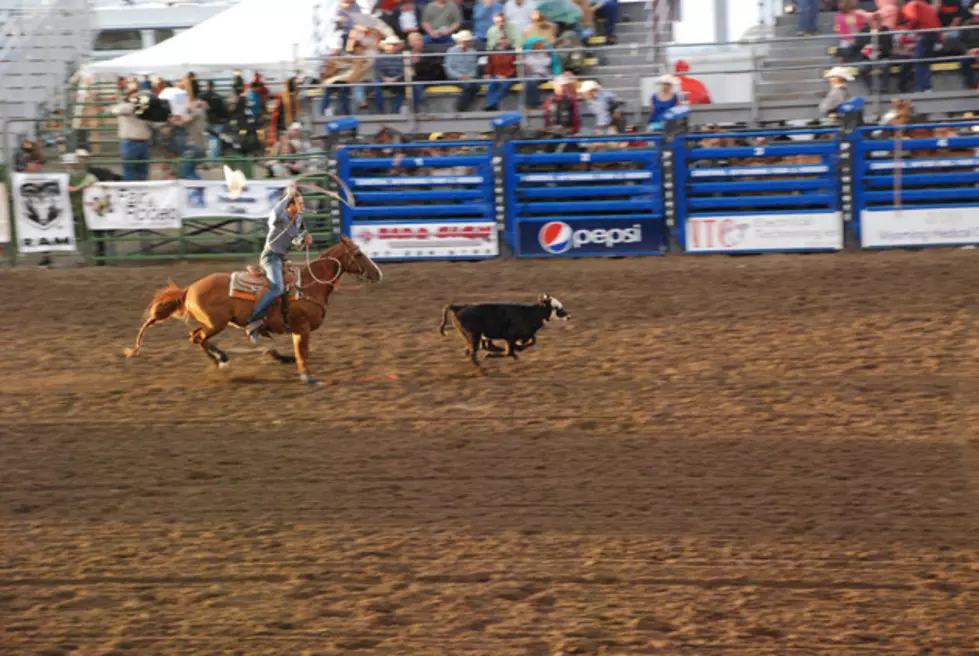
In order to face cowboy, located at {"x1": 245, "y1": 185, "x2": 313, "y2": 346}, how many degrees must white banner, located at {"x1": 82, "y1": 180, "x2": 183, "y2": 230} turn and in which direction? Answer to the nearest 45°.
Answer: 0° — it already faces them

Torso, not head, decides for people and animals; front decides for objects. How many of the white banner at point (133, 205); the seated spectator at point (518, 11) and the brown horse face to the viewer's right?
1

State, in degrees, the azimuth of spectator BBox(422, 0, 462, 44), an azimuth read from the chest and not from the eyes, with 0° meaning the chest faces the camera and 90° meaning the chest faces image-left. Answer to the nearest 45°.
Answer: approximately 0°

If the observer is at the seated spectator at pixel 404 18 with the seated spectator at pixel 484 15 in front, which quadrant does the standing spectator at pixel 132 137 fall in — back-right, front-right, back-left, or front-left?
back-right

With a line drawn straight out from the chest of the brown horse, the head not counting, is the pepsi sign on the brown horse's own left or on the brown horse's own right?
on the brown horse's own left

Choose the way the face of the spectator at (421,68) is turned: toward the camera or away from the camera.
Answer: toward the camera

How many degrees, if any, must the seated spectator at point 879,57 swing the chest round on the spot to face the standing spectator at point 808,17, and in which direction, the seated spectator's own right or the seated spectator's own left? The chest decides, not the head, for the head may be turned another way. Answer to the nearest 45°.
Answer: approximately 135° to the seated spectator's own right

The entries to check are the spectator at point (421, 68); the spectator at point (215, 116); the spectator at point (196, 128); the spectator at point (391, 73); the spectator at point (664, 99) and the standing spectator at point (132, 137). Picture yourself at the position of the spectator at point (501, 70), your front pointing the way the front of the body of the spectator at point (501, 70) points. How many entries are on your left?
1

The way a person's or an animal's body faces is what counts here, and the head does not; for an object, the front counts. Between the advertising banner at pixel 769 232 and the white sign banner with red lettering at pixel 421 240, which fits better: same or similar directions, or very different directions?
same or similar directions

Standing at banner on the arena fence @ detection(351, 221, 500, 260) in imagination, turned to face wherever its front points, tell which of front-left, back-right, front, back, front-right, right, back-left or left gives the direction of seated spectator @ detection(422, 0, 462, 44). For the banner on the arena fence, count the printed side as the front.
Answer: back

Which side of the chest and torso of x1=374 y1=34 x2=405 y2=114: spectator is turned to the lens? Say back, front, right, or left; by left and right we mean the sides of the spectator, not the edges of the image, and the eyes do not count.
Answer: front

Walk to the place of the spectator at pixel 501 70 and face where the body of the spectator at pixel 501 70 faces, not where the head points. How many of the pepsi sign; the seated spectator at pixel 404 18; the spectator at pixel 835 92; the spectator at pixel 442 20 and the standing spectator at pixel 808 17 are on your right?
2

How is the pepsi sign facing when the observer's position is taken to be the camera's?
facing the viewer
